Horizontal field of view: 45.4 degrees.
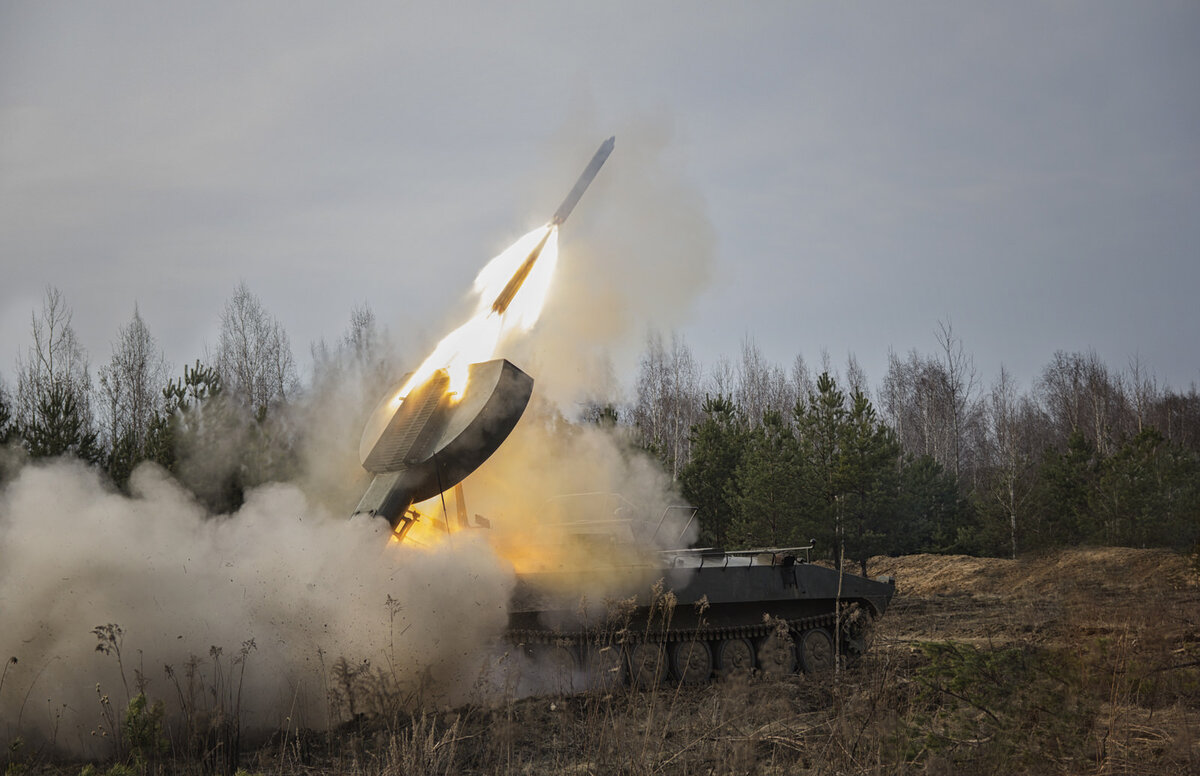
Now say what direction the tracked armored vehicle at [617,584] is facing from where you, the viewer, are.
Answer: facing to the right of the viewer

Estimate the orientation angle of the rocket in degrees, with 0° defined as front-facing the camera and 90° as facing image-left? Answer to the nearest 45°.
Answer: approximately 270°

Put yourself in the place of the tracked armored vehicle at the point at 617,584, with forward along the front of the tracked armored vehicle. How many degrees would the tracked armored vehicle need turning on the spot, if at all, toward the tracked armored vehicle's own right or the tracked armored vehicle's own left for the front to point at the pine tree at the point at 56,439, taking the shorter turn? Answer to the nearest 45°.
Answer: approximately 135° to the tracked armored vehicle's own left

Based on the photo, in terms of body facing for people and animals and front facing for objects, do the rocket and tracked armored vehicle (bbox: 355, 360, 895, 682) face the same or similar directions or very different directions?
same or similar directions

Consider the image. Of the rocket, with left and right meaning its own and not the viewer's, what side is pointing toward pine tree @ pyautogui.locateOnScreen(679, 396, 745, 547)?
left

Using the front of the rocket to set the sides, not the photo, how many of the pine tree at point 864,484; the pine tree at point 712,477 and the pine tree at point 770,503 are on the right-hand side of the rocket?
0

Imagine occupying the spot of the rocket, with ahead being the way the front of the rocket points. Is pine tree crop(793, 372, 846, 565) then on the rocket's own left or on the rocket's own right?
on the rocket's own left

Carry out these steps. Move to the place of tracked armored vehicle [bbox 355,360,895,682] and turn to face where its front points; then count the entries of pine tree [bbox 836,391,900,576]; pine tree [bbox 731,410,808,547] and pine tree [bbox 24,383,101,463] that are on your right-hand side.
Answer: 0

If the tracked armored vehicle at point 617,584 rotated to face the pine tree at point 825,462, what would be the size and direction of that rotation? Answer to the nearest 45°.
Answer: approximately 90° to its left

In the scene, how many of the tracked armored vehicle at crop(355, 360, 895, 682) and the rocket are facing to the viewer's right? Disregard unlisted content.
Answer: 2
